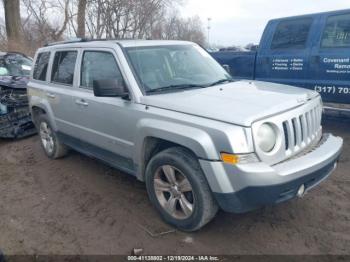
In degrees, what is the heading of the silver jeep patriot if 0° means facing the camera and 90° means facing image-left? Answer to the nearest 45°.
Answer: approximately 315°

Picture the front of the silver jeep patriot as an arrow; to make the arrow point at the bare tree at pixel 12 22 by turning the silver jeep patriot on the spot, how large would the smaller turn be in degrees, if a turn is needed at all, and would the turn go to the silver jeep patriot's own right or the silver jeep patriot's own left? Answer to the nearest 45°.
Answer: approximately 180°
